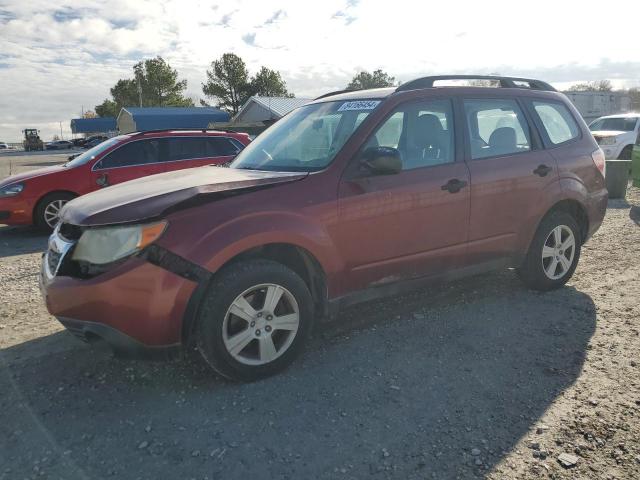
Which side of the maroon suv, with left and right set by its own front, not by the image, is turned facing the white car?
back

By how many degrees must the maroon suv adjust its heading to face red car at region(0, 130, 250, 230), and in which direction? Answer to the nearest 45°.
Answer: approximately 90° to its right

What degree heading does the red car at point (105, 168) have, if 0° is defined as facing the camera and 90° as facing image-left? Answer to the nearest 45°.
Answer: approximately 45°

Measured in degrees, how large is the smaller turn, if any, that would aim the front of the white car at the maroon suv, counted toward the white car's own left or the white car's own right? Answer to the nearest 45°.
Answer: approximately 45° to the white car's own left

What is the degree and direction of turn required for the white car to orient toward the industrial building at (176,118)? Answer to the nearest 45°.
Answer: approximately 90° to its right

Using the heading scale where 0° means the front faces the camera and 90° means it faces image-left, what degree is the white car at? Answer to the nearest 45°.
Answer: approximately 45°
